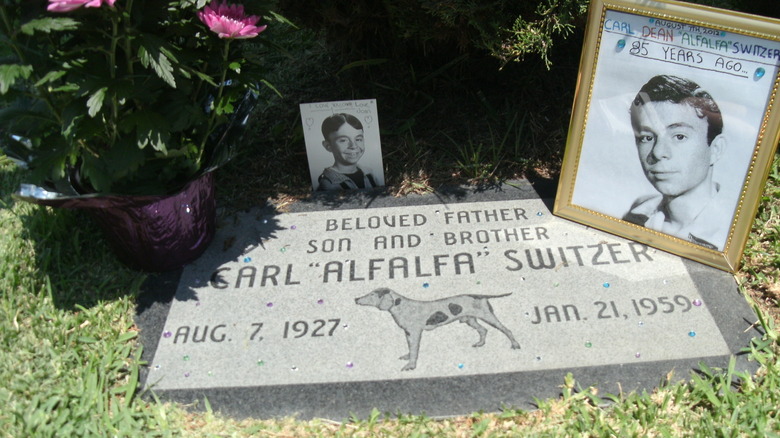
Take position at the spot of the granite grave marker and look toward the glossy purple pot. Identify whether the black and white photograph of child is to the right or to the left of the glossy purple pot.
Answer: right

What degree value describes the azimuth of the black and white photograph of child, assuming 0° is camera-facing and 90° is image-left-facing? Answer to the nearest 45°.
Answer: approximately 0°

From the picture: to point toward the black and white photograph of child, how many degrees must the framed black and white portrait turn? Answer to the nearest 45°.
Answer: approximately 45° to its right

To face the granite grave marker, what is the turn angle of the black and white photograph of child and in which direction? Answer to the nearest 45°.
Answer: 0° — it already faces it

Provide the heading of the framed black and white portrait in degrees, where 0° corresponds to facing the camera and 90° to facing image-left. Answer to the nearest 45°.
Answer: approximately 45°

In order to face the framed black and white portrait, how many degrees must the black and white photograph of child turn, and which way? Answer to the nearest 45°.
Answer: approximately 45° to its left

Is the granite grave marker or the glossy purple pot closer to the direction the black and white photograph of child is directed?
the granite grave marker

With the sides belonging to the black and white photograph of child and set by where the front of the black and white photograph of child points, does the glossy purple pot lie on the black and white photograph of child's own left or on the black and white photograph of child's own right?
on the black and white photograph of child's own right

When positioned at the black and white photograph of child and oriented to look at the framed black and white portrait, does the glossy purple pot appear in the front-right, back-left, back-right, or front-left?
back-right
